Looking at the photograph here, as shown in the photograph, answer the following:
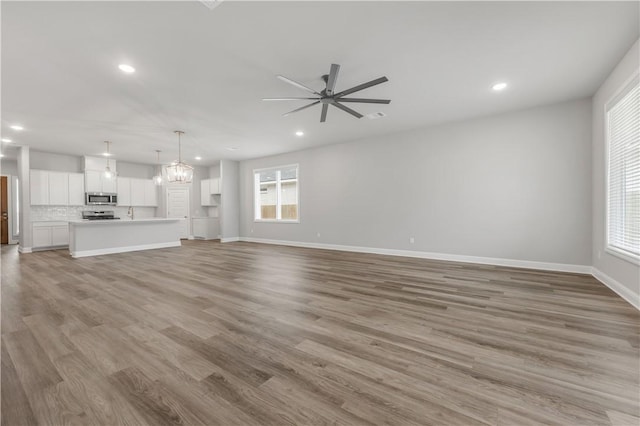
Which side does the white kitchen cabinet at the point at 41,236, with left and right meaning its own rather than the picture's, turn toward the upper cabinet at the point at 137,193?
left

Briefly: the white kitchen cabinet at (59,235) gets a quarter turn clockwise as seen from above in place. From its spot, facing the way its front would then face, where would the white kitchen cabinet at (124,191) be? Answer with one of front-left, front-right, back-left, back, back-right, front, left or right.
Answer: back

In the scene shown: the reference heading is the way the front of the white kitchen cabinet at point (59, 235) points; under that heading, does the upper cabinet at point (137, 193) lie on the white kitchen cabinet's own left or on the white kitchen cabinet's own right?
on the white kitchen cabinet's own left

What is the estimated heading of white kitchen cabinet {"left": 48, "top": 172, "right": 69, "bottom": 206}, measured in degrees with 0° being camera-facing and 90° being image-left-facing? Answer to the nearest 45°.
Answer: approximately 0°

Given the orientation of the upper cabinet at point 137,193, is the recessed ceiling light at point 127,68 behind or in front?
in front

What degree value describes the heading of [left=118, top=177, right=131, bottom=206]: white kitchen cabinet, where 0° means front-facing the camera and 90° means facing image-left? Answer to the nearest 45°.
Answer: approximately 0°

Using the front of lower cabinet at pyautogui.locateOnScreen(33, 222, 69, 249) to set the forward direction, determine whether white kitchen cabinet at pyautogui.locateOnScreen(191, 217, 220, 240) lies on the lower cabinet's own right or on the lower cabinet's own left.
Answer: on the lower cabinet's own left

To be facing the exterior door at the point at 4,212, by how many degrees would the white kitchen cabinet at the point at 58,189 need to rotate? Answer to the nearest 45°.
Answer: approximately 135° to its right
